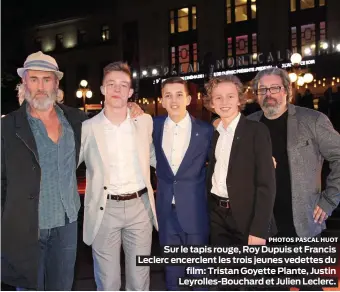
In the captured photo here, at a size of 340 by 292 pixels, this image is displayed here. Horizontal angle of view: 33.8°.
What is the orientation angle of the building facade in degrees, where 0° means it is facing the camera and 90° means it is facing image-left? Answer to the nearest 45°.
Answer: approximately 45°

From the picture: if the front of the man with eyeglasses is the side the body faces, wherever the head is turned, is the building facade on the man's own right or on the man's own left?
on the man's own right

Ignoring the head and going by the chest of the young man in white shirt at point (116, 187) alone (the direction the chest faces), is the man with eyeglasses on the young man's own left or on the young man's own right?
on the young man's own left

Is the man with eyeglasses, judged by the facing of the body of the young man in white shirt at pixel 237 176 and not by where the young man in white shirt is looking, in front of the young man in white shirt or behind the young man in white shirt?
behind

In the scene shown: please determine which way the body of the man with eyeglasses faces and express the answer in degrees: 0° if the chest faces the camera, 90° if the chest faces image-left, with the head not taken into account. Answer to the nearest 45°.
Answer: approximately 45°

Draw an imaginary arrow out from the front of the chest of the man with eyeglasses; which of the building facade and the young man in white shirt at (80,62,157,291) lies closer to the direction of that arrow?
the young man in white shirt
